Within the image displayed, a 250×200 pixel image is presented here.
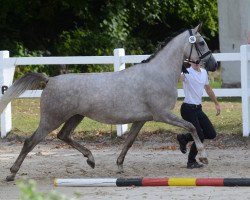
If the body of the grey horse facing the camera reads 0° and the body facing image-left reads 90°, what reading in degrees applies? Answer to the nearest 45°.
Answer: approximately 270°

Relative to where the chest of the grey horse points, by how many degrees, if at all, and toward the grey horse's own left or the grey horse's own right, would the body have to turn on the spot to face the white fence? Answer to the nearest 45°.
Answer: approximately 90° to the grey horse's own left

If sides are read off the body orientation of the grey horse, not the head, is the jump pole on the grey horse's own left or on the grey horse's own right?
on the grey horse's own right
